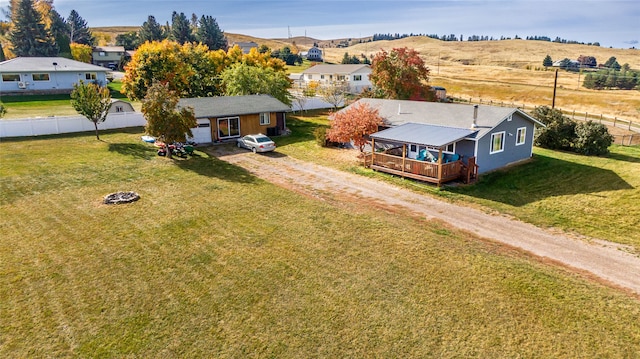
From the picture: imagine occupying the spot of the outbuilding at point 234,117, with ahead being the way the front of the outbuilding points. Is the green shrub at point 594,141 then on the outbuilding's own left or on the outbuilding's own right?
on the outbuilding's own left

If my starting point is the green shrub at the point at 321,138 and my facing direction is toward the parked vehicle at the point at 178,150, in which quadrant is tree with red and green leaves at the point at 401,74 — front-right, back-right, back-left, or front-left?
back-right

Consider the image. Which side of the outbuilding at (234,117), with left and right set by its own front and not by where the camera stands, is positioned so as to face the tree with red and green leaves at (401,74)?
left

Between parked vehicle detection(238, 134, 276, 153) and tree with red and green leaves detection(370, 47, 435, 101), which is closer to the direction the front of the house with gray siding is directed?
the parked vehicle

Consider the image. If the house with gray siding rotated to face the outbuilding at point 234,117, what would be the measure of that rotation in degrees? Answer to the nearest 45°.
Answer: approximately 45° to its right

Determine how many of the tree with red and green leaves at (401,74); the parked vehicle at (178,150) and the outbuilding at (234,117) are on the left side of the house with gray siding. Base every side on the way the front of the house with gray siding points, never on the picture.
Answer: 0

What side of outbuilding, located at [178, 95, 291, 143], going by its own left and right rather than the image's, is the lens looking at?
front

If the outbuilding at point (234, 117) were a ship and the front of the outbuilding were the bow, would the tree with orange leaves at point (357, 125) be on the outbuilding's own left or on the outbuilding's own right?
on the outbuilding's own left

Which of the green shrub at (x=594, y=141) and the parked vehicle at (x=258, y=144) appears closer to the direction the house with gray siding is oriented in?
the parked vehicle

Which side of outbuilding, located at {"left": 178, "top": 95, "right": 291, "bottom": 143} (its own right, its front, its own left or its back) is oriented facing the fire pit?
front

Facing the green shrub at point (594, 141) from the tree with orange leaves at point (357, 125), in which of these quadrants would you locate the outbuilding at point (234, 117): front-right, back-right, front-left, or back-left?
back-left

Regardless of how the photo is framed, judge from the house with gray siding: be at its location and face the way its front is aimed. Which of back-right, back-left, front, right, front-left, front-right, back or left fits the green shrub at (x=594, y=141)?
back

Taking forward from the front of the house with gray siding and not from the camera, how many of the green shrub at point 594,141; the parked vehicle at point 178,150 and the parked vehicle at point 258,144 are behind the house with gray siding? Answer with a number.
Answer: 1

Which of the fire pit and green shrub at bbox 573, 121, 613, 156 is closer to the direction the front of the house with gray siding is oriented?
the fire pit

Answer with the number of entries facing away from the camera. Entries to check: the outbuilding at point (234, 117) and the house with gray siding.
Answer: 0

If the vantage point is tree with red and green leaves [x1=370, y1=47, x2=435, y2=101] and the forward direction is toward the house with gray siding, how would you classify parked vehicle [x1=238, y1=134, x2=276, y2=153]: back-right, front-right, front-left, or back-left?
front-right

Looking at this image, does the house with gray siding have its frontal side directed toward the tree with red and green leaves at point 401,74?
no
